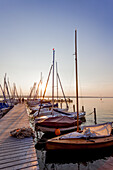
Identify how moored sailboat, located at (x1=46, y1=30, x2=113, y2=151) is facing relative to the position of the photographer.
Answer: facing to the left of the viewer
